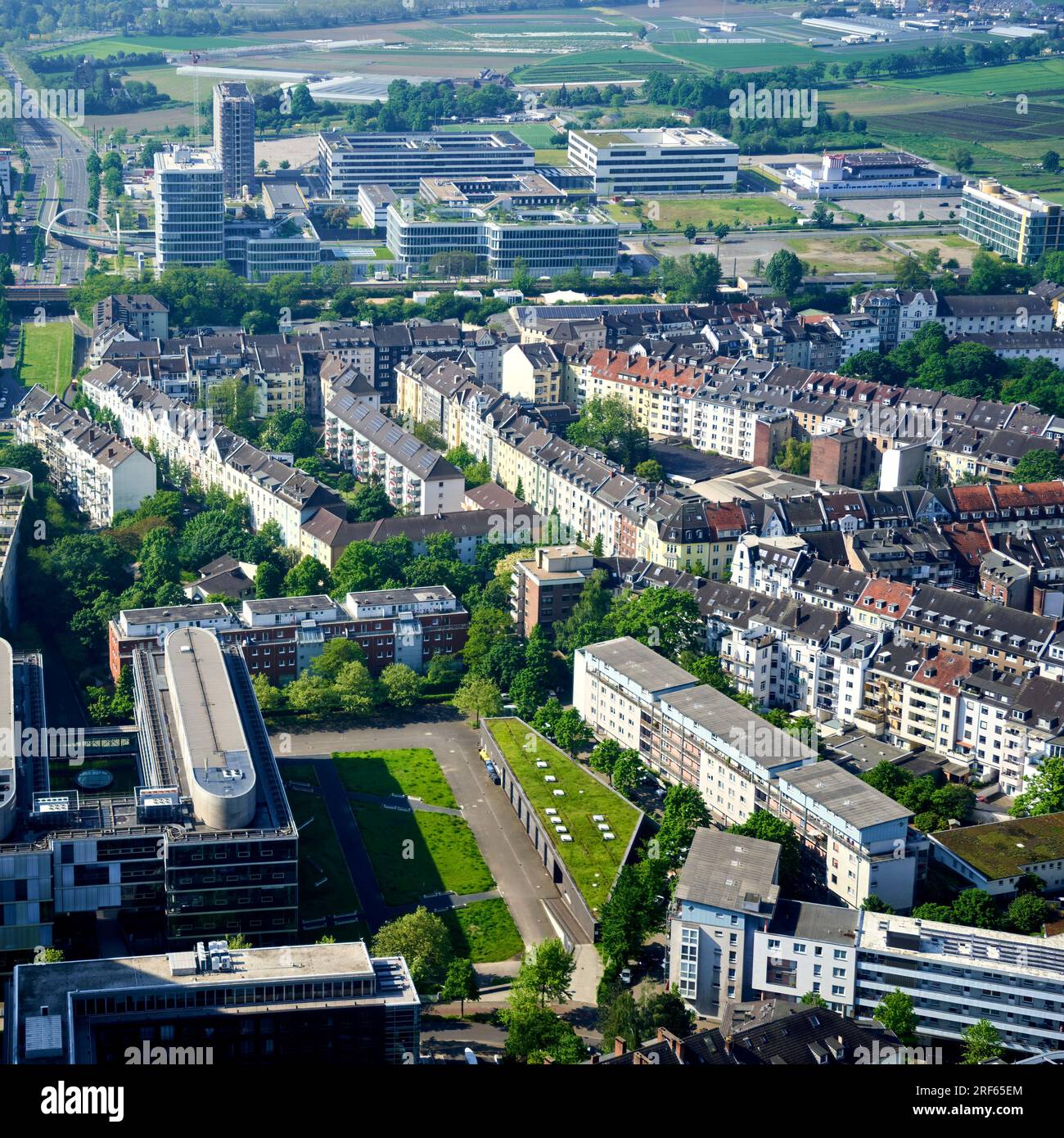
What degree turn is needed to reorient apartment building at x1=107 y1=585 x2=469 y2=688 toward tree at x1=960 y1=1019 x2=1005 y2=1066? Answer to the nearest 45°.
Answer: approximately 45° to its left

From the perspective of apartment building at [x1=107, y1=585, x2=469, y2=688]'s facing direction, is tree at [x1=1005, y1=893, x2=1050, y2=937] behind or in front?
in front

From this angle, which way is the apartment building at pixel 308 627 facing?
toward the camera

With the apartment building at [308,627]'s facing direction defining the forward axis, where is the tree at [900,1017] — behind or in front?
in front

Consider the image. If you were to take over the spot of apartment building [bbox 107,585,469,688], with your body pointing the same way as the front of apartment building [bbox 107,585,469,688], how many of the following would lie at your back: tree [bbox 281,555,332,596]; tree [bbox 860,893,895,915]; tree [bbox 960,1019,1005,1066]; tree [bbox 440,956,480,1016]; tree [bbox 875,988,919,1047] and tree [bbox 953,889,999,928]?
1

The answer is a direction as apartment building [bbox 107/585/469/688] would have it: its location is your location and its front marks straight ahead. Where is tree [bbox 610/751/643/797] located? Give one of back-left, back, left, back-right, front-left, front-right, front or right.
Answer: front-left

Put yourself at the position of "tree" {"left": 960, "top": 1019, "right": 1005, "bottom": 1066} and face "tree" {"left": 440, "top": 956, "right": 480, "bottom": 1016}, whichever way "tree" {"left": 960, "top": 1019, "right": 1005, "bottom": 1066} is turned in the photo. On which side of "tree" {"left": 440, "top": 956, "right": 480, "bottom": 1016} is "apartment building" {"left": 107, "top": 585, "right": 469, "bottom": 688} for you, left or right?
right

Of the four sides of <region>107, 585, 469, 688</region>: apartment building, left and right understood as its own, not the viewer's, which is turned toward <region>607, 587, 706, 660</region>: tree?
left

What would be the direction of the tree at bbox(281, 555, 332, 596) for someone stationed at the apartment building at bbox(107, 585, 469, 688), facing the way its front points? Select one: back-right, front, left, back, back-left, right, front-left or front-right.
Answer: back

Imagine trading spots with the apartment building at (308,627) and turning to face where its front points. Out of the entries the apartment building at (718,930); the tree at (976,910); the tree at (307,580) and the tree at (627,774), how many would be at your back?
1

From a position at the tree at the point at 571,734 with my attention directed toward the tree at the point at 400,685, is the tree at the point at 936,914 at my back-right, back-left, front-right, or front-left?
back-left

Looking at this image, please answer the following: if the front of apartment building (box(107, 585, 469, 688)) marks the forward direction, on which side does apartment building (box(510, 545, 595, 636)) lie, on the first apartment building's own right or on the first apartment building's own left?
on the first apartment building's own left

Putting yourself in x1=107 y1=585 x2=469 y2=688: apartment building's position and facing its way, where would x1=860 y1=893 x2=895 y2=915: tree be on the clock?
The tree is roughly at 11 o'clock from the apartment building.

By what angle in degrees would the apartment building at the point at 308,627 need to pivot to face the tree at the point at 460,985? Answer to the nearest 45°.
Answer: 0° — it already faces it

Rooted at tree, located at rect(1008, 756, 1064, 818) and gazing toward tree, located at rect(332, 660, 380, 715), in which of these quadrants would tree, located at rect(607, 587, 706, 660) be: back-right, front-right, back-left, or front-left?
front-right

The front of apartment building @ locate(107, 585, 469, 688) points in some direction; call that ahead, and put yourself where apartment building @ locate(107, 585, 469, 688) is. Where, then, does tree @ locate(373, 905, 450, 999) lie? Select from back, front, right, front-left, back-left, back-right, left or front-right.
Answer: front
